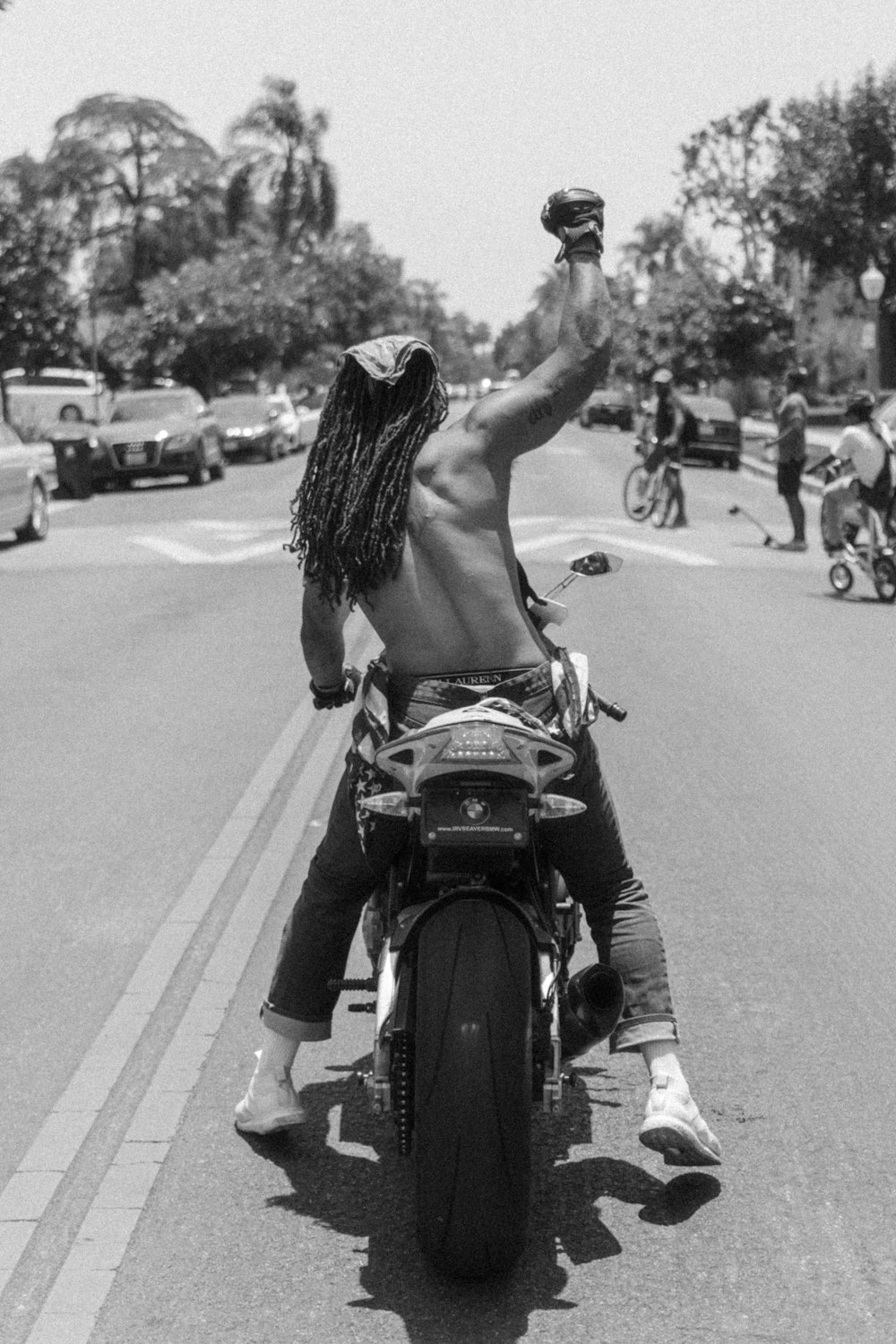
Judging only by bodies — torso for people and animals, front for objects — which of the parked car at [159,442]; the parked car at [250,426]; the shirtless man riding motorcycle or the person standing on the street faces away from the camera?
the shirtless man riding motorcycle

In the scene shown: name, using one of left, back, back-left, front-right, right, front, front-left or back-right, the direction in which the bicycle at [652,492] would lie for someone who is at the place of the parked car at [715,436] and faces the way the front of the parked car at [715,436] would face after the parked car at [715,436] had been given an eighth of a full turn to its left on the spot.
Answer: back-left

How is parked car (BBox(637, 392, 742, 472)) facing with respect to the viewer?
away from the camera

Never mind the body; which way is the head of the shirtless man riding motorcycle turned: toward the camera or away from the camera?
away from the camera

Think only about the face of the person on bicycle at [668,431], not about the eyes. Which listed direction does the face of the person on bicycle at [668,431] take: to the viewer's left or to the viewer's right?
to the viewer's left

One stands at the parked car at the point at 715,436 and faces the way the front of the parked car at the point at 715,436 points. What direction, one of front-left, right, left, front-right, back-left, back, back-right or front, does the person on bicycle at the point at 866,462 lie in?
back

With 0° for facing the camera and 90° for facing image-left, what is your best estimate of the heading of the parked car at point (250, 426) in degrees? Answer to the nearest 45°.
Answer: approximately 45°

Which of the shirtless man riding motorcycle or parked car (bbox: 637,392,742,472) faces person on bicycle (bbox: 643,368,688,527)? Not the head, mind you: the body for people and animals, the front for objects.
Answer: the shirtless man riding motorcycle

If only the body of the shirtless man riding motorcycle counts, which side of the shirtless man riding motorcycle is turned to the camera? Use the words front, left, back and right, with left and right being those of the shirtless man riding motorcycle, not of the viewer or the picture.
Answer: back

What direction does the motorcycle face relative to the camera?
away from the camera
